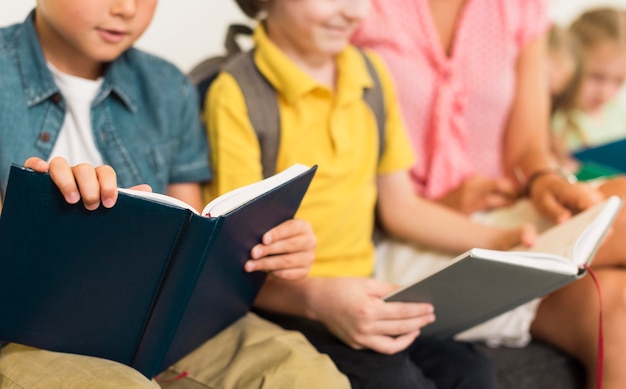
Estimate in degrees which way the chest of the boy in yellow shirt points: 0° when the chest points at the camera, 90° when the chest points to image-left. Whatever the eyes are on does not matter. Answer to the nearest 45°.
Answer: approximately 315°

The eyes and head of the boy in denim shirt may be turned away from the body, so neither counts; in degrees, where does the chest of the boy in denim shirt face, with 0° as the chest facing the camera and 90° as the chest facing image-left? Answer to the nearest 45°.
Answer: approximately 0°
